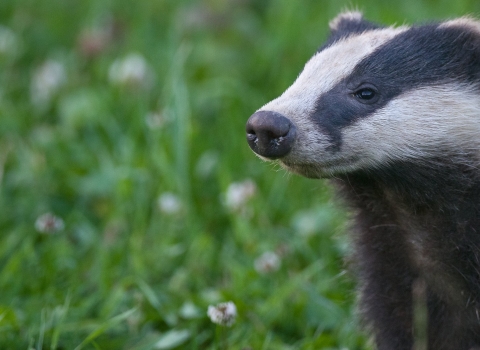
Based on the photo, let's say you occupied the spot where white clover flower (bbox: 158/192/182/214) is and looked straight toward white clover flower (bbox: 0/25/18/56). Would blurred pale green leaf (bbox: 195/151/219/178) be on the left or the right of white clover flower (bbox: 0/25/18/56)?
right

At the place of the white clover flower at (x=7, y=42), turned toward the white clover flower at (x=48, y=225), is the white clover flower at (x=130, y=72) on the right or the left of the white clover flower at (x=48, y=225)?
left

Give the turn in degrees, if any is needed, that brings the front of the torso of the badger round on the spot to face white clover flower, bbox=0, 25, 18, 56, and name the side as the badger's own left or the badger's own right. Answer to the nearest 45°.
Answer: approximately 90° to the badger's own right

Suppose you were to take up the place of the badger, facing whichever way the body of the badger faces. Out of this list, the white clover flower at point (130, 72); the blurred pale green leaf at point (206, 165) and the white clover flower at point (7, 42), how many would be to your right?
3

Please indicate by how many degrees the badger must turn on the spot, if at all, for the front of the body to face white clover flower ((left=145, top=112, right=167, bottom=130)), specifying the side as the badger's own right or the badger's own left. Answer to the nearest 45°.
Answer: approximately 90° to the badger's own right

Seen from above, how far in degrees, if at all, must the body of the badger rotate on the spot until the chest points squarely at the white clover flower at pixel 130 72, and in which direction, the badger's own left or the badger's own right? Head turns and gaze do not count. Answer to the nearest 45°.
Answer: approximately 90° to the badger's own right

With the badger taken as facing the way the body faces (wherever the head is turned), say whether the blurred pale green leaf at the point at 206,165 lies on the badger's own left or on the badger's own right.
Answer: on the badger's own right

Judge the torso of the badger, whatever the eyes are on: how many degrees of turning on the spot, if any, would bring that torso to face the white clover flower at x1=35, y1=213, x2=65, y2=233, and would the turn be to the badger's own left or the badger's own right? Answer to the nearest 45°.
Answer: approximately 45° to the badger's own right

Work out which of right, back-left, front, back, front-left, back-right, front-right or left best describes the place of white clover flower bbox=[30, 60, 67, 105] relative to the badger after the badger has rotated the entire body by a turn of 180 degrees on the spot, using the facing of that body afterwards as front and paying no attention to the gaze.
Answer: left

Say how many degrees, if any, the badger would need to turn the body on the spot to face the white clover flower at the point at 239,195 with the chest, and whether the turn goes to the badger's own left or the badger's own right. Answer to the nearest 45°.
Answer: approximately 90° to the badger's own right

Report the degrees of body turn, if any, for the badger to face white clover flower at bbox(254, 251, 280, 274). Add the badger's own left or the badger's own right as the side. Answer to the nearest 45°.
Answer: approximately 90° to the badger's own right

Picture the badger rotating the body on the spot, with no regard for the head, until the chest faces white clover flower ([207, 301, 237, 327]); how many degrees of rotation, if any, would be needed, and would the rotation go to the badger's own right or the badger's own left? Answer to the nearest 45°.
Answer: approximately 45° to the badger's own right

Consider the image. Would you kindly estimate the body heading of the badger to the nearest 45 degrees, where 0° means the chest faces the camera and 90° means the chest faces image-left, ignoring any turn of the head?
approximately 45°
